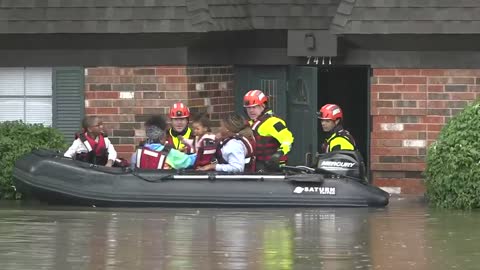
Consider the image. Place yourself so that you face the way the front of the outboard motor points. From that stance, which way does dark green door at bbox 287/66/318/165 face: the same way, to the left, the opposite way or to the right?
to the left

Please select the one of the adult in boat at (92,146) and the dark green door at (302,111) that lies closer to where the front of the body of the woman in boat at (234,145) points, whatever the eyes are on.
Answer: the adult in boat

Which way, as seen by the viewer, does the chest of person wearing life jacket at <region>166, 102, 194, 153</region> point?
toward the camera

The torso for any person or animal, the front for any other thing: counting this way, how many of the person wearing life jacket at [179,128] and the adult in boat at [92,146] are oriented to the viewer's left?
0

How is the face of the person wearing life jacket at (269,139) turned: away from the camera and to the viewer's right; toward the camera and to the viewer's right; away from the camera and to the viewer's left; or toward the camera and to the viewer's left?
toward the camera and to the viewer's left

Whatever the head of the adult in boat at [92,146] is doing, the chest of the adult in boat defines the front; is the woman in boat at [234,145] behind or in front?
in front

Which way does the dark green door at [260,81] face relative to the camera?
toward the camera

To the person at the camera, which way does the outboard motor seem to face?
facing to the left of the viewer

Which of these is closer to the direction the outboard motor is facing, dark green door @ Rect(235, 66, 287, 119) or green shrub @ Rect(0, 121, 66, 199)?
the green shrub

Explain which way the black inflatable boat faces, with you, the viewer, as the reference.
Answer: facing to the left of the viewer
